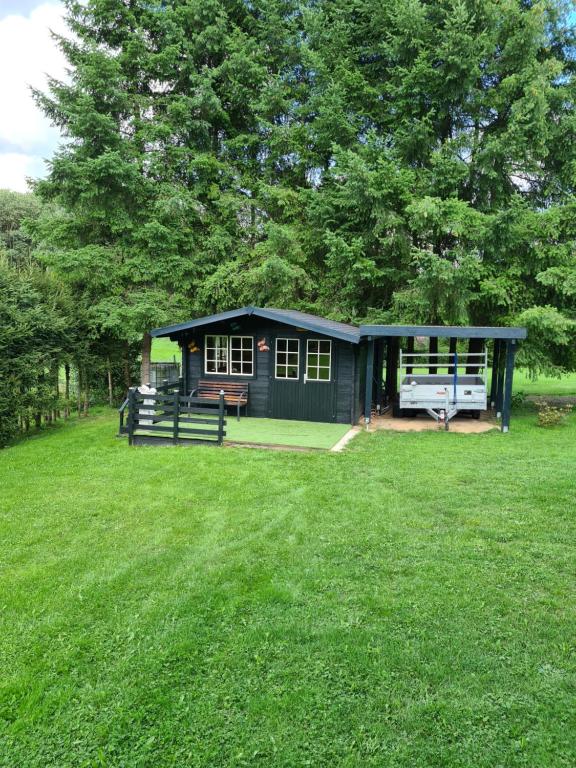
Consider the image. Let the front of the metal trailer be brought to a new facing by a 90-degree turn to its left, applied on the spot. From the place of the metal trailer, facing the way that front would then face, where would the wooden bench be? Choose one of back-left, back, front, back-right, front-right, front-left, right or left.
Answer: back

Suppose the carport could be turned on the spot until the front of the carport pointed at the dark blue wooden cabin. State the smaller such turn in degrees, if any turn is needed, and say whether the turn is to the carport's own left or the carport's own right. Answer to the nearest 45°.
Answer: approximately 90° to the carport's own right

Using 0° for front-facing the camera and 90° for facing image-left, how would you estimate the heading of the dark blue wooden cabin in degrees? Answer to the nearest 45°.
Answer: approximately 0°

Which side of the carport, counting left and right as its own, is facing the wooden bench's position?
right

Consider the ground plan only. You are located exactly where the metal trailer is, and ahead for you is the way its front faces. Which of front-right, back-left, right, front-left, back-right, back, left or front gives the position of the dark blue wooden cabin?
right

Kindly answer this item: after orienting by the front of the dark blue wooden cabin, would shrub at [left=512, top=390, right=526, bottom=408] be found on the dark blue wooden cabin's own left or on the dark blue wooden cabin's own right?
on the dark blue wooden cabin's own left

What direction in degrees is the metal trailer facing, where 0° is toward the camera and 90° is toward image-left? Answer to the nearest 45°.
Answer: approximately 0°

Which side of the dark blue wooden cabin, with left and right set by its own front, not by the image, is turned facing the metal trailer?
left
